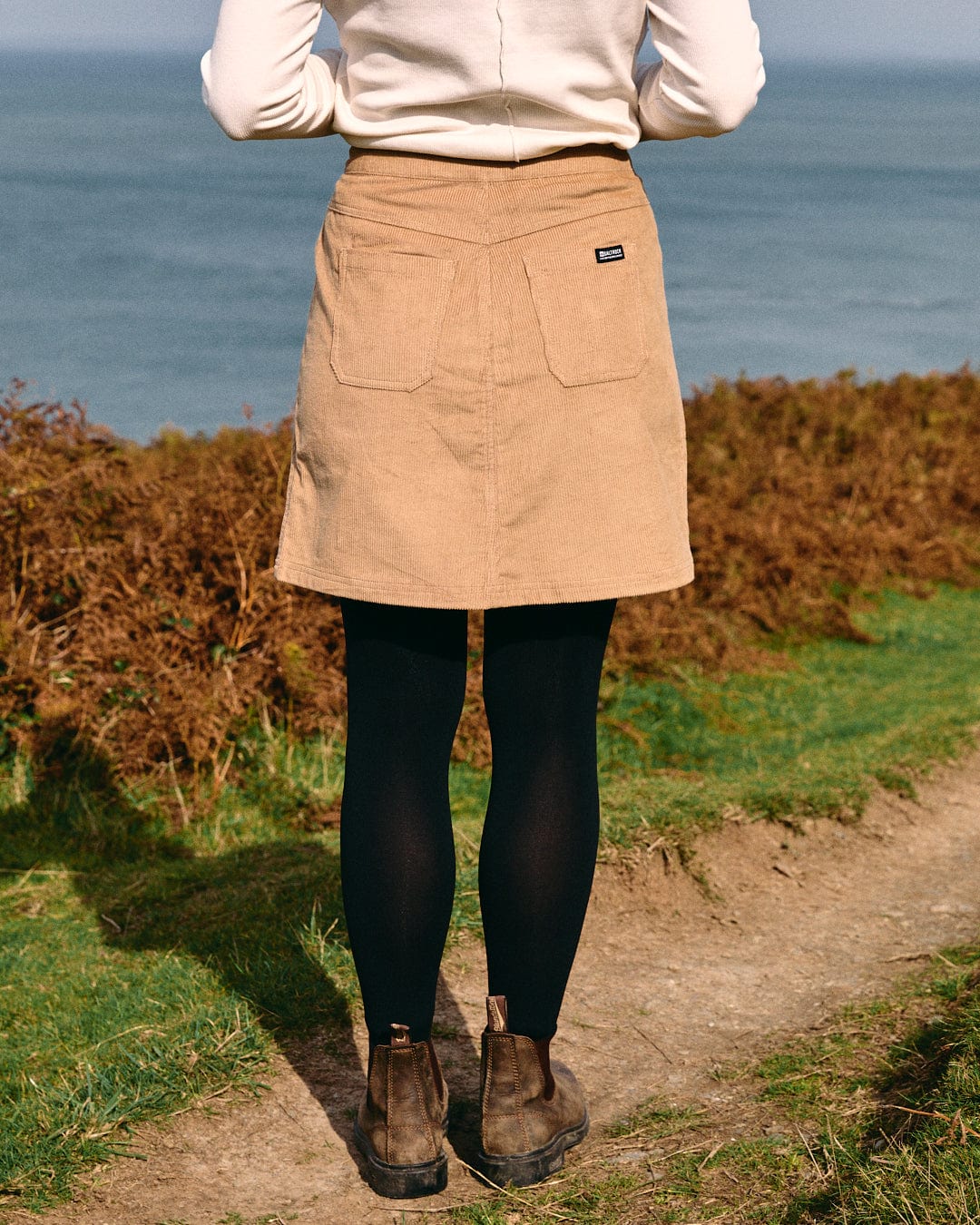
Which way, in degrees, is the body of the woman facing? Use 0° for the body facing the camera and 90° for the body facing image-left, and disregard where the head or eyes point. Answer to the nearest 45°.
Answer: approximately 180°
